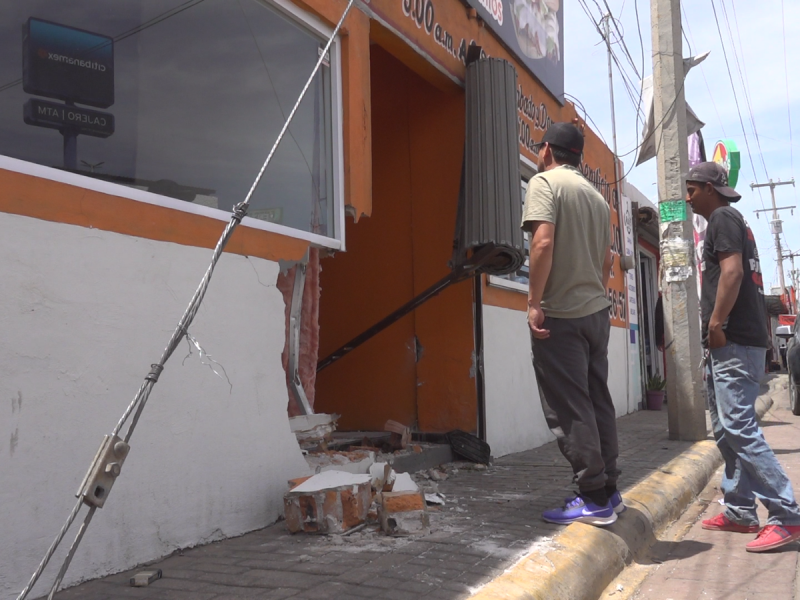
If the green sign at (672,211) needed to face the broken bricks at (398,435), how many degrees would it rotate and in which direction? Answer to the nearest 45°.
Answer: approximately 45° to its right

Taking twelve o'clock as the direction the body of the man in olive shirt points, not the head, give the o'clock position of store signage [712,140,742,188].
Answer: The store signage is roughly at 2 o'clock from the man in olive shirt.

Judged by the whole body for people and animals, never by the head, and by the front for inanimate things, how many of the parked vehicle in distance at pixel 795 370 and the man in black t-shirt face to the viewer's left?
1

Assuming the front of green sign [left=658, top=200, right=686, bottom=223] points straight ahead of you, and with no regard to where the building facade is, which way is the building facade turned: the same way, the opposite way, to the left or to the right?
to the left

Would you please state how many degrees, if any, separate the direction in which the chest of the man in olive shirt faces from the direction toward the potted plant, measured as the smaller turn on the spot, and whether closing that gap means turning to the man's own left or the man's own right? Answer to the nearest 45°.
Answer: approximately 45° to the man's own right

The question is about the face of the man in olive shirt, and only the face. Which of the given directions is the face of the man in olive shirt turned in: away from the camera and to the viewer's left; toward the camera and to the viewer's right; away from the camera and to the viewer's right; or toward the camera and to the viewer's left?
away from the camera and to the viewer's left

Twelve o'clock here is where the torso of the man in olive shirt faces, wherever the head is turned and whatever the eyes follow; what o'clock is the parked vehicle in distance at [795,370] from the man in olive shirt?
The parked vehicle in distance is roughly at 2 o'clock from the man in olive shirt.

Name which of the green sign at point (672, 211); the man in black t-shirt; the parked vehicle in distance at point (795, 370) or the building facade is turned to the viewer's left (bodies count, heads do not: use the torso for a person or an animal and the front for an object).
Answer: the man in black t-shirt

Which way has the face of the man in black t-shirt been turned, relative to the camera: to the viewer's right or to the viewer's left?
to the viewer's left

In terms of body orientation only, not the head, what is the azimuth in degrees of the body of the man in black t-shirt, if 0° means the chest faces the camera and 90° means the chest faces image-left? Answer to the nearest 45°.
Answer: approximately 90°
